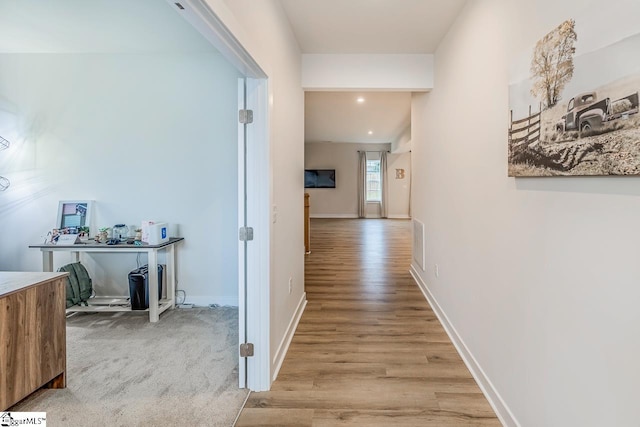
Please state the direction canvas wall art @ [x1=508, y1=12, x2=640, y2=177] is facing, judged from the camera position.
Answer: facing the viewer and to the left of the viewer

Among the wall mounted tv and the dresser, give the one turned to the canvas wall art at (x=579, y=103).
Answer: the wall mounted tv

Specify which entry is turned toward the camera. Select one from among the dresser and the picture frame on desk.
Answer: the picture frame on desk

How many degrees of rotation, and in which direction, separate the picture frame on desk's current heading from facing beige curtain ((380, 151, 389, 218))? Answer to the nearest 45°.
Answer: approximately 135° to its left

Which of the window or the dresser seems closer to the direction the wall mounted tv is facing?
the dresser

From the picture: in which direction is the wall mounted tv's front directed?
toward the camera

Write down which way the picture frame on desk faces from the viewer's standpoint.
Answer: facing the viewer

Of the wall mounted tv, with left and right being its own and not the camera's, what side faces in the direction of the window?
left

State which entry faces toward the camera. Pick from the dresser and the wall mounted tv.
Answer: the wall mounted tv

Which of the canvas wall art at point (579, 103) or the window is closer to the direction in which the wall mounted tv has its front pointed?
the canvas wall art

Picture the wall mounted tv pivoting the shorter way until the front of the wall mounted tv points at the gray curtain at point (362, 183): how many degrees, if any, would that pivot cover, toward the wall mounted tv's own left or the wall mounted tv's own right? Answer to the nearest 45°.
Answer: approximately 90° to the wall mounted tv's own left

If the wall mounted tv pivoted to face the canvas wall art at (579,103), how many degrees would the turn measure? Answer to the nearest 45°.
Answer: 0° — it already faces it

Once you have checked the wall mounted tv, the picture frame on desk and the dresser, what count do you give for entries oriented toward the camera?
2
